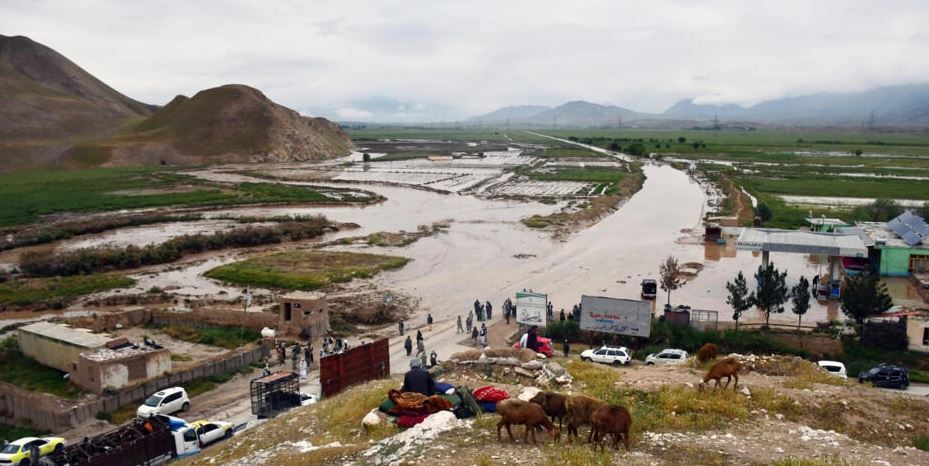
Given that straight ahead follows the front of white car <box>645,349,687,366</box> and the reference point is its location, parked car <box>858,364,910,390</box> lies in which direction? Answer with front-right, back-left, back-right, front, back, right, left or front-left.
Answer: back

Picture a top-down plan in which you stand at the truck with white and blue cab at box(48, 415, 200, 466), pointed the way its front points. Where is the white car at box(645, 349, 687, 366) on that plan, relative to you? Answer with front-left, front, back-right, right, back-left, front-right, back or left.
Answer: front-right

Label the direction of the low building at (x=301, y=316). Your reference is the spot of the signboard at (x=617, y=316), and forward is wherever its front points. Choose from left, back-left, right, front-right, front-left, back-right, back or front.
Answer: right

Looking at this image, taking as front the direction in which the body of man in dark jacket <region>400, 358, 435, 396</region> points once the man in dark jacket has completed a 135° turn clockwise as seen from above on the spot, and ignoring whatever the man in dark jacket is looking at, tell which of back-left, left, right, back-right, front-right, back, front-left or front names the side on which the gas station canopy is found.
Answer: left

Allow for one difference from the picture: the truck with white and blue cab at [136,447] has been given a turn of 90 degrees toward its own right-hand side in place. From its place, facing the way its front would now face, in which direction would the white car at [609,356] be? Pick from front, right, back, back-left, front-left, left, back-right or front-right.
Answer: front-left

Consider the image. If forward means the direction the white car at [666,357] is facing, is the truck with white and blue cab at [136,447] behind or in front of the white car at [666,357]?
in front

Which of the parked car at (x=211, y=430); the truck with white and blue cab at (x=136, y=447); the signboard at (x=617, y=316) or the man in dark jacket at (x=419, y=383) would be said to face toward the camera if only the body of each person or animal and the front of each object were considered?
the signboard

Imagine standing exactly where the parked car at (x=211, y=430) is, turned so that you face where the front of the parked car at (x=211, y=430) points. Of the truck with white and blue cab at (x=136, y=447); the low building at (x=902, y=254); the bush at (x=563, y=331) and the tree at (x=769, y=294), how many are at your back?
1

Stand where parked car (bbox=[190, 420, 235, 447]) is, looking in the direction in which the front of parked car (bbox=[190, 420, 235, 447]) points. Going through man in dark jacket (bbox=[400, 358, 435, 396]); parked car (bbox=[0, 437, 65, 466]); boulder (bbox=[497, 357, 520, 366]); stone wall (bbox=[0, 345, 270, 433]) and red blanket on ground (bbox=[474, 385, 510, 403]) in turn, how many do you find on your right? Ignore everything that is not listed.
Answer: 3

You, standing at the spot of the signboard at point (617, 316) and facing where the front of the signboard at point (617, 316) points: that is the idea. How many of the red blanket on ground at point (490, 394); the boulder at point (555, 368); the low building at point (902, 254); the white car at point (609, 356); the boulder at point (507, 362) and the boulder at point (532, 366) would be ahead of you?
5

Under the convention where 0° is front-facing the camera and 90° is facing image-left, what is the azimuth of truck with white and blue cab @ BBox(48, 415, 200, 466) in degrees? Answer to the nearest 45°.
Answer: approximately 225°

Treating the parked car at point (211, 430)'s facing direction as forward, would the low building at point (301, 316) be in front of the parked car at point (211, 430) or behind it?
in front

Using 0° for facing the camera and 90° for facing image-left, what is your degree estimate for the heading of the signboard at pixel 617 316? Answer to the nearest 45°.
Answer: approximately 0°

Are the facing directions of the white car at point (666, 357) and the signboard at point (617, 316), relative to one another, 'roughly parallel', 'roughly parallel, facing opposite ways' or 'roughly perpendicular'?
roughly perpendicular
